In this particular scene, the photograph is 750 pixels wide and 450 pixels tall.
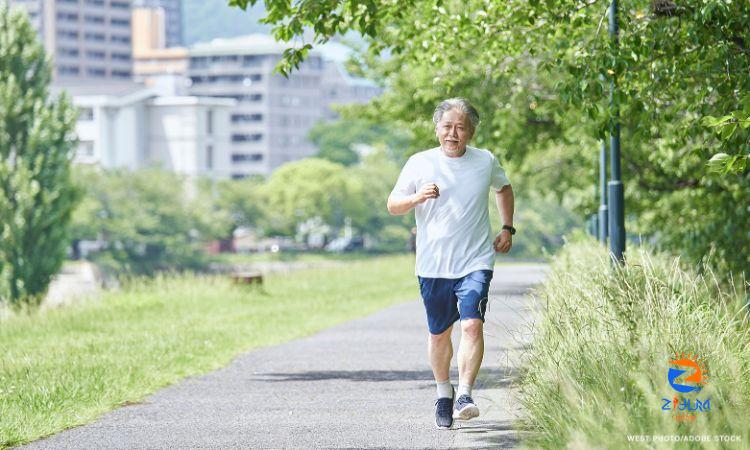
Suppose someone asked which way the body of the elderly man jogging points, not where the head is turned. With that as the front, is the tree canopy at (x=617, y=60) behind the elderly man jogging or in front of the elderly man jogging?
behind

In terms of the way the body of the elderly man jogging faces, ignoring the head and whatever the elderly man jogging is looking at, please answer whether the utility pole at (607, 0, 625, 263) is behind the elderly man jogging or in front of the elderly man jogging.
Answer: behind

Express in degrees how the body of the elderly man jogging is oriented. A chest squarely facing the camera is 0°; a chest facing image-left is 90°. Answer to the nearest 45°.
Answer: approximately 0°
